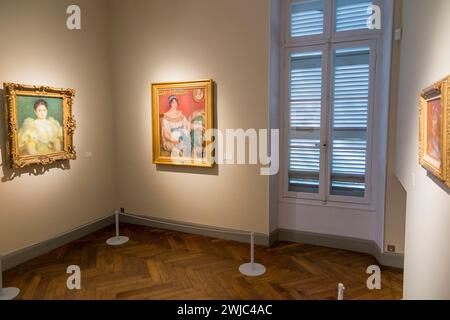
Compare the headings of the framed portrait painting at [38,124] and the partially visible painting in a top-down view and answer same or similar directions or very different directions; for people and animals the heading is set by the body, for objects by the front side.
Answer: very different directions

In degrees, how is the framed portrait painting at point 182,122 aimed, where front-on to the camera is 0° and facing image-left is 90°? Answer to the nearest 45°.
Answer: approximately 45°

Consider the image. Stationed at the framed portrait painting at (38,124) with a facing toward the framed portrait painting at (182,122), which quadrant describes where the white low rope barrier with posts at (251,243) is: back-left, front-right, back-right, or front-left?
front-right

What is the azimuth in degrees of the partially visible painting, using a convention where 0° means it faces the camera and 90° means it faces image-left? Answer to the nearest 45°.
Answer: approximately 90°

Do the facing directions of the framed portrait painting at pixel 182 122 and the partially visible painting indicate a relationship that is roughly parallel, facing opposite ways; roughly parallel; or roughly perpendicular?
roughly perpendicular

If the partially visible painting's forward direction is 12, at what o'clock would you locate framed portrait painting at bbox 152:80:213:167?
The framed portrait painting is roughly at 1 o'clock from the partially visible painting.

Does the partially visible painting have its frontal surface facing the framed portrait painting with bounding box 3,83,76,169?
yes

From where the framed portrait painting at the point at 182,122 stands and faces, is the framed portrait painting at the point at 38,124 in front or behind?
in front

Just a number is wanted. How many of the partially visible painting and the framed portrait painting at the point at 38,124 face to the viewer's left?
1

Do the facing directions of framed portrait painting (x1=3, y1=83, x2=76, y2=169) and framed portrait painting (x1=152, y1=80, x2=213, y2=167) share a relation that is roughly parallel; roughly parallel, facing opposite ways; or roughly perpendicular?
roughly perpendicular

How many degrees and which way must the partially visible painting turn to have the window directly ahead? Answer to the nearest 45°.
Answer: approximately 45° to its right

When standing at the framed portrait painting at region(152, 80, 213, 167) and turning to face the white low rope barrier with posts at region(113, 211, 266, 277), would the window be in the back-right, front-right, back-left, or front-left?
front-left

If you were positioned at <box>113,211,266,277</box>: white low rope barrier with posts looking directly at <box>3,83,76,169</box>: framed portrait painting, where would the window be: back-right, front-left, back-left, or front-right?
back-right

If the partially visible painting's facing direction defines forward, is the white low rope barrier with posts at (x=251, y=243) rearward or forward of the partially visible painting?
forward
